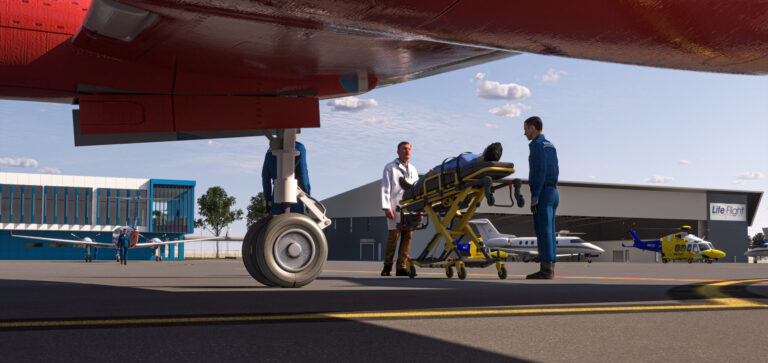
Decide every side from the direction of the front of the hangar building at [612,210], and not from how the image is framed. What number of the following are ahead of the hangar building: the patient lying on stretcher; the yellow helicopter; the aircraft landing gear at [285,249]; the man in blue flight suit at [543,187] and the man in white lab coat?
5

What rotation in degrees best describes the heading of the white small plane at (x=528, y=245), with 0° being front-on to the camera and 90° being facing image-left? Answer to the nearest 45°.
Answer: approximately 270°

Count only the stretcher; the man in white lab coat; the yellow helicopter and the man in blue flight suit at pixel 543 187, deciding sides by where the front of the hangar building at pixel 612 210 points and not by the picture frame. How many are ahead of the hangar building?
4

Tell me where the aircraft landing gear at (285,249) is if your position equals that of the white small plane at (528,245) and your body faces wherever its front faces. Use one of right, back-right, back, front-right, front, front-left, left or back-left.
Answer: right

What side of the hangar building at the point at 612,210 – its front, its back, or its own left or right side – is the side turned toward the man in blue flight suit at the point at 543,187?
front

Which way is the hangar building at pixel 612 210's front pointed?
toward the camera

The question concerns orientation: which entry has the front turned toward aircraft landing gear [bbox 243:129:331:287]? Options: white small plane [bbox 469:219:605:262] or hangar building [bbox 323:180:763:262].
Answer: the hangar building

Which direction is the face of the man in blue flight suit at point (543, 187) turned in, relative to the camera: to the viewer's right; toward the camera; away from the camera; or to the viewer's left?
to the viewer's left

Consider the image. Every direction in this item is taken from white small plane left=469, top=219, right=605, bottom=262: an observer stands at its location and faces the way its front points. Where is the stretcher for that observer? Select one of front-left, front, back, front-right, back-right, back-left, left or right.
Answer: right

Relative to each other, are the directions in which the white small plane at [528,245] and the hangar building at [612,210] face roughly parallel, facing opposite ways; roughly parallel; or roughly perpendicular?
roughly perpendicular

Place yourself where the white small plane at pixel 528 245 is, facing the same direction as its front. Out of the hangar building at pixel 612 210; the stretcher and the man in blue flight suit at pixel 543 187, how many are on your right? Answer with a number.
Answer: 2

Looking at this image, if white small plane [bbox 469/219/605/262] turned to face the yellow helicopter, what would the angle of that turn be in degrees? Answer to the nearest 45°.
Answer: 0° — it already faces it

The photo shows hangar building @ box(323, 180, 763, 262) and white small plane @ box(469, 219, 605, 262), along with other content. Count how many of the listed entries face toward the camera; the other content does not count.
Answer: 1

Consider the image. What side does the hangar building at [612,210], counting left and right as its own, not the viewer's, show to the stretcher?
front

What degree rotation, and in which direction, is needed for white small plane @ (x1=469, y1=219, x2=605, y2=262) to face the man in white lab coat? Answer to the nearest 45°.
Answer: approximately 90° to its right

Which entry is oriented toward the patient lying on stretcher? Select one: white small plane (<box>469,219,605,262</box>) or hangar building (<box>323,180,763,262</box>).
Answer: the hangar building
